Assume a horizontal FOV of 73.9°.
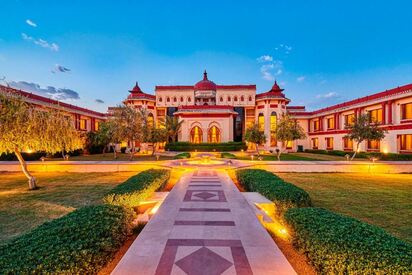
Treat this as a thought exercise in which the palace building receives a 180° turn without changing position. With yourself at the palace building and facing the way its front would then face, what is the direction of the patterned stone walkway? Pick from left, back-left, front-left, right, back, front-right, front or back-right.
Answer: back

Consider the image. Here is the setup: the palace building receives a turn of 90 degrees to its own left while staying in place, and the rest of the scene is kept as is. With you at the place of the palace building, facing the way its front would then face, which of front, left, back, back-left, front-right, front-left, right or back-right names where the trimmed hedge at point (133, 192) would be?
right

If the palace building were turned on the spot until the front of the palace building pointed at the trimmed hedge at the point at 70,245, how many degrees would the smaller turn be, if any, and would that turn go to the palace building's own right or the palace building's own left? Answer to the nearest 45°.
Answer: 0° — it already faces it

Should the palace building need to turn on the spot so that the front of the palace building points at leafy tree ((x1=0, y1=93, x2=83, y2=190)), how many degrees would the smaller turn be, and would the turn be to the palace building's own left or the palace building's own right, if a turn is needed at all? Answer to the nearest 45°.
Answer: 0° — it already faces it

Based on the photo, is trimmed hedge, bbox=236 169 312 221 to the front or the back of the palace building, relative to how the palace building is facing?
to the front

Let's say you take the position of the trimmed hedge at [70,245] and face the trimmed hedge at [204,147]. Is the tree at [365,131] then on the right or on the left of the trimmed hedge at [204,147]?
right

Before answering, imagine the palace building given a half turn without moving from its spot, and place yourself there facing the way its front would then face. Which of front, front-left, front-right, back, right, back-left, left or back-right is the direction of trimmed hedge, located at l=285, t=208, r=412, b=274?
back

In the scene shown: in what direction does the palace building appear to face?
toward the camera

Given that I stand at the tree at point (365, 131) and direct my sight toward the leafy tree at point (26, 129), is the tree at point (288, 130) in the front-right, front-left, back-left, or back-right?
front-right

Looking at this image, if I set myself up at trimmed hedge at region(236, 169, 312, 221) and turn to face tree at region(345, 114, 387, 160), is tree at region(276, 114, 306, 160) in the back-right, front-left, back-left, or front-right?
front-left
